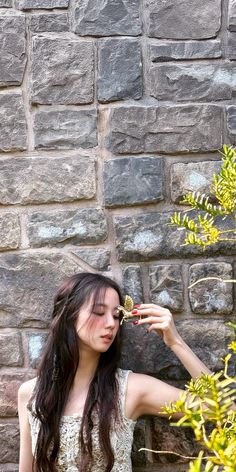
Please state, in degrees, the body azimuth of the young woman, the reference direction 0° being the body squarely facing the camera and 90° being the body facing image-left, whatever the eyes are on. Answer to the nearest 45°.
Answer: approximately 0°

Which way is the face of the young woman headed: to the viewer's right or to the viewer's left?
to the viewer's right
